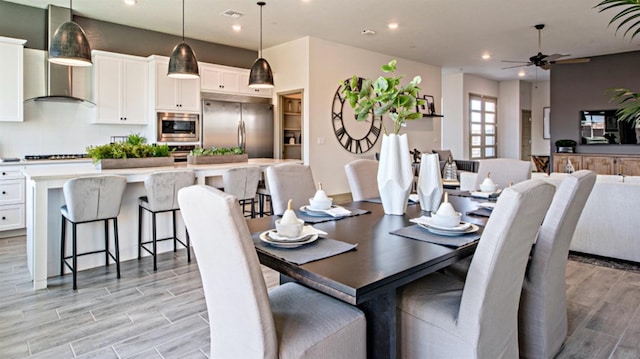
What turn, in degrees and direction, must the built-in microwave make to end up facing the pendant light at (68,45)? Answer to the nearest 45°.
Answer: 0° — it already faces it

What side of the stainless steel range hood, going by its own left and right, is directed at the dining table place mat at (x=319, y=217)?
front

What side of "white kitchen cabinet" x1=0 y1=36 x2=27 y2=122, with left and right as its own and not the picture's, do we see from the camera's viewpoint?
front

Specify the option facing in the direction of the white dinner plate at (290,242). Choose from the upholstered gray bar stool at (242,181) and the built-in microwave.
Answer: the built-in microwave

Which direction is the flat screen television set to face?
toward the camera

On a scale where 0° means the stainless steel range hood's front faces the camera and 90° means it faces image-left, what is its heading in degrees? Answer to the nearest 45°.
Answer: approximately 0°

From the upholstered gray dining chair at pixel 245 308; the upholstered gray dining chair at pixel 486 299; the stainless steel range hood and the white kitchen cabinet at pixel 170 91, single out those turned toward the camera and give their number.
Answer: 2

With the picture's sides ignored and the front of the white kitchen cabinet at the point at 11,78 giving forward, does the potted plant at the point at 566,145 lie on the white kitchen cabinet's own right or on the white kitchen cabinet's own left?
on the white kitchen cabinet's own left

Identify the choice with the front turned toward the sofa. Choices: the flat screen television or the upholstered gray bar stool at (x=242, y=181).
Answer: the flat screen television
